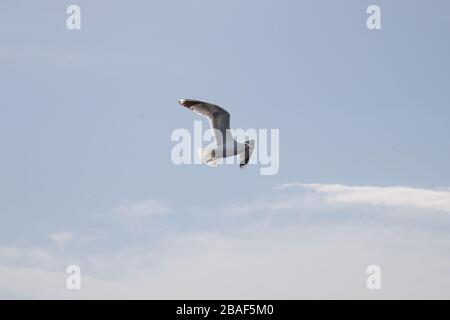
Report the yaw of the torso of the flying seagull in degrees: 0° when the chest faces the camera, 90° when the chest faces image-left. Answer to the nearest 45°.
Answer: approximately 270°
